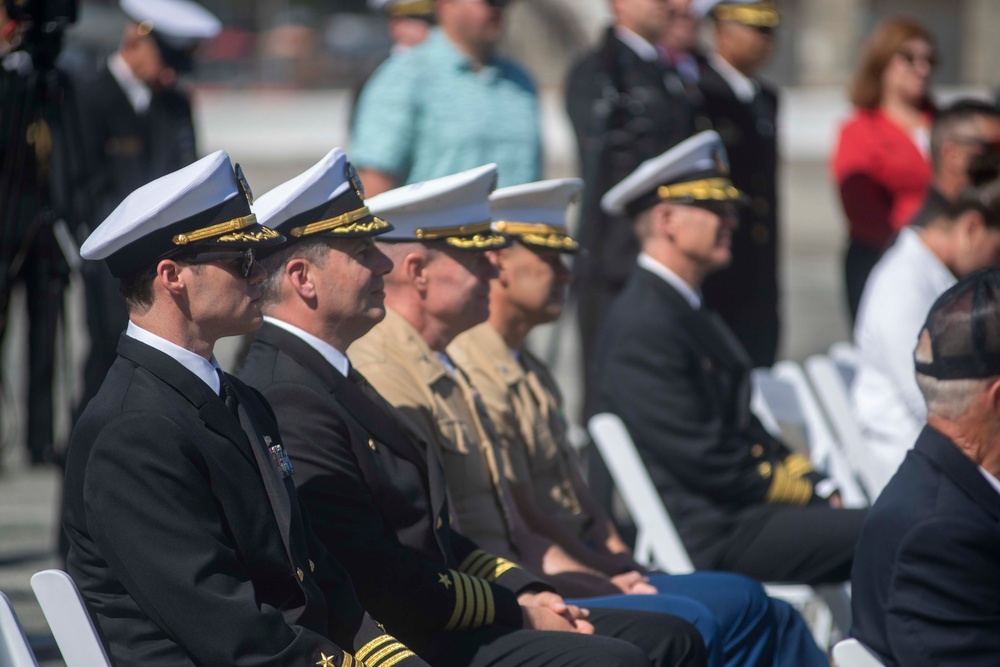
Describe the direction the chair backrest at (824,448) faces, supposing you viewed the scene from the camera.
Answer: facing to the right of the viewer

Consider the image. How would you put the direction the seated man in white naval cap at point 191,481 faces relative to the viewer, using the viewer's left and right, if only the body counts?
facing to the right of the viewer

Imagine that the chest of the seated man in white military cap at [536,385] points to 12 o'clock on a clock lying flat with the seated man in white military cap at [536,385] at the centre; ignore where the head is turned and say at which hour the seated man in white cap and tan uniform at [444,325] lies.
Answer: the seated man in white cap and tan uniform at [444,325] is roughly at 4 o'clock from the seated man in white military cap at [536,385].

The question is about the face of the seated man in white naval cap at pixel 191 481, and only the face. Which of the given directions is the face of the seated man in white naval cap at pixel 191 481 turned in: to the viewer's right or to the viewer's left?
to the viewer's right

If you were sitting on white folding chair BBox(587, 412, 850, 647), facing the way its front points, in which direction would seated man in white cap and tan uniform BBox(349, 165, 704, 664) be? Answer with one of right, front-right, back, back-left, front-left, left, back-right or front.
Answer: back-right

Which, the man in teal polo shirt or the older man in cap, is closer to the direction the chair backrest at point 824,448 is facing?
the older man in cap

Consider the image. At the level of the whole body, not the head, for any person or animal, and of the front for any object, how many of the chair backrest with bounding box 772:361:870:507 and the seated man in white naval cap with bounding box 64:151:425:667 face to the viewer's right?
2

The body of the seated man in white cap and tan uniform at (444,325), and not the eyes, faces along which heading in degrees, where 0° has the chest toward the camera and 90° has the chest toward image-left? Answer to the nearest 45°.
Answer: approximately 270°

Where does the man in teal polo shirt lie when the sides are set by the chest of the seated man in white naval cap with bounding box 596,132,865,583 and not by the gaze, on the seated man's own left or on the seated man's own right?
on the seated man's own left

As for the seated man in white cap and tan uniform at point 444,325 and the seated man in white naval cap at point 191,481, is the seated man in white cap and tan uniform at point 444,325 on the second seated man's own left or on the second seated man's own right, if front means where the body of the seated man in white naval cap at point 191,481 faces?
on the second seated man's own left

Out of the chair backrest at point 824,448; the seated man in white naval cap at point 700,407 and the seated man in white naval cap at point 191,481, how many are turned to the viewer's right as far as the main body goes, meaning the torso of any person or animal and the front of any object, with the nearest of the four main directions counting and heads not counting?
3

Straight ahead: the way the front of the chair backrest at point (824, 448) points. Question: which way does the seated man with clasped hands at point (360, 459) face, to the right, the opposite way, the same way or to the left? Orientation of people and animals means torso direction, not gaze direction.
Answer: the same way

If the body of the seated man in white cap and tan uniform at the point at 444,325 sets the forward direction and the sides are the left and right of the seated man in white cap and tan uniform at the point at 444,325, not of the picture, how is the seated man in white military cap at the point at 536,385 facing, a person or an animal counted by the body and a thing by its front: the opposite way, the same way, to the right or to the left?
the same way

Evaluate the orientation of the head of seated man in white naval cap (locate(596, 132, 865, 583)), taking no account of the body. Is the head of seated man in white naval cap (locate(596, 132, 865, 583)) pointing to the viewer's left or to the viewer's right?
to the viewer's right

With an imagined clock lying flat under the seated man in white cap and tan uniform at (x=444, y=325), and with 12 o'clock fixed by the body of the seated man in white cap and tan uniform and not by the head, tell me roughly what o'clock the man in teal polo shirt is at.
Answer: The man in teal polo shirt is roughly at 9 o'clock from the seated man in white cap and tan uniform.

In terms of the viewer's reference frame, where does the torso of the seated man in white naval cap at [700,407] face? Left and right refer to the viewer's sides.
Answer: facing to the right of the viewer
